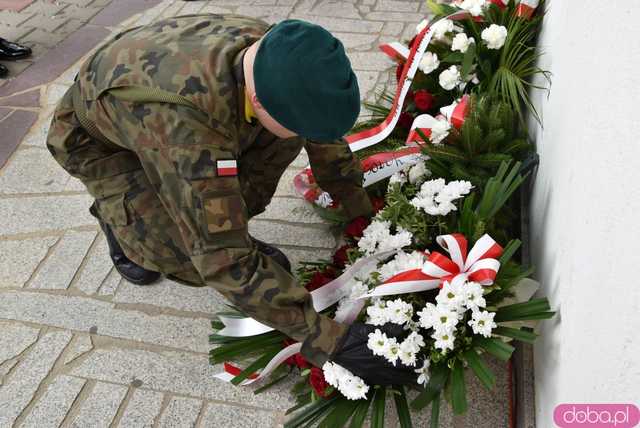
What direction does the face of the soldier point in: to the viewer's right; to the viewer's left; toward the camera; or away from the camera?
to the viewer's right

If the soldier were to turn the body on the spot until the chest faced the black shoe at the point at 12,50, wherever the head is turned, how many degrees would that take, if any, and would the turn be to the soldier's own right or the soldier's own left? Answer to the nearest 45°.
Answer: approximately 135° to the soldier's own left

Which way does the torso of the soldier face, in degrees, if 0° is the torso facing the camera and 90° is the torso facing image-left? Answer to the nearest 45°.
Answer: approximately 270°

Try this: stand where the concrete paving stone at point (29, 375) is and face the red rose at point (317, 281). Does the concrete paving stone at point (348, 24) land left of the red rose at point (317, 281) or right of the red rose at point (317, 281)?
left
